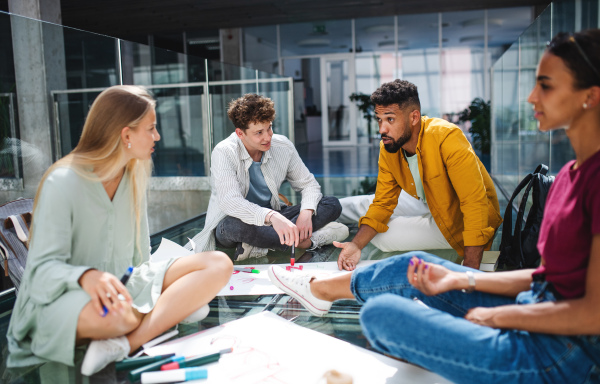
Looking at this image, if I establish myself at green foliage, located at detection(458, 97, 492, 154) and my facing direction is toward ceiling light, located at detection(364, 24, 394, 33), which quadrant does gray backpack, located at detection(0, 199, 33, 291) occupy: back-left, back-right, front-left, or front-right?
back-left

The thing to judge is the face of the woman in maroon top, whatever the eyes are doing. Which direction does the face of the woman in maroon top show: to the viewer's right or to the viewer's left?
to the viewer's left

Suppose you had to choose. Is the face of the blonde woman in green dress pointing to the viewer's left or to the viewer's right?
to the viewer's right

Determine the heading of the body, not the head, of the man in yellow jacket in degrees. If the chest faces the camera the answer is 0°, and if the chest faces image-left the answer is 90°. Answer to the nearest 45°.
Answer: approximately 45°

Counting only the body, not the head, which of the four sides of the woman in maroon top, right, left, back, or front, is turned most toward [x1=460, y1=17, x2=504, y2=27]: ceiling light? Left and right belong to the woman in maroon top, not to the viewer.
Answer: right

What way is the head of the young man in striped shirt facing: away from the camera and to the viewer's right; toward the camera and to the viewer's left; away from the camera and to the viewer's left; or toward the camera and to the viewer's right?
toward the camera and to the viewer's right

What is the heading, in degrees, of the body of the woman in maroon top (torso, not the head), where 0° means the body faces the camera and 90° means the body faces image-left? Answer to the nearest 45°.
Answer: approximately 90°
